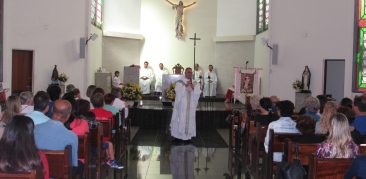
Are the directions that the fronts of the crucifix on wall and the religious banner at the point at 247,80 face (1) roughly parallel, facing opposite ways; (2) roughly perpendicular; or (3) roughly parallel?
roughly parallel

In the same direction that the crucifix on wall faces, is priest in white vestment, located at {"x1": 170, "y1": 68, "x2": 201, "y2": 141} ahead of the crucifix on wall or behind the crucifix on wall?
ahead

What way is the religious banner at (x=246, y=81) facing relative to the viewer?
toward the camera

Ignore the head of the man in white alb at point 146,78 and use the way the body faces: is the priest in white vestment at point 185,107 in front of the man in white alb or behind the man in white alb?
in front

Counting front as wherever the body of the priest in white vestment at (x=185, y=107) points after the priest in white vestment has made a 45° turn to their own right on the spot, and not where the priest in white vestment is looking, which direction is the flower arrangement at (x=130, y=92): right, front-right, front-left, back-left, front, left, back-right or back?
right

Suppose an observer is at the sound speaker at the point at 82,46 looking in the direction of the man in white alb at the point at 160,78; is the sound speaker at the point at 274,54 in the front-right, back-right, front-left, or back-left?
front-right

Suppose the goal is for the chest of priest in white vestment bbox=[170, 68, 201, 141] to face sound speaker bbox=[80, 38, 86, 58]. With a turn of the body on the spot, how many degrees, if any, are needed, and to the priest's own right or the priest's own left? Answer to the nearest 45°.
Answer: approximately 135° to the priest's own right

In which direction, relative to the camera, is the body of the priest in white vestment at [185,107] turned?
toward the camera

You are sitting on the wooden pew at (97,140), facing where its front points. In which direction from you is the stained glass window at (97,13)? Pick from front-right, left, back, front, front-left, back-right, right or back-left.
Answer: front

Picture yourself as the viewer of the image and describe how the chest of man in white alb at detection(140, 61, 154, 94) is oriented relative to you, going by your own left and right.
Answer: facing the viewer

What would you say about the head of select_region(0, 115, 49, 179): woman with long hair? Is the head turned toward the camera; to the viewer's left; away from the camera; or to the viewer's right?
away from the camera

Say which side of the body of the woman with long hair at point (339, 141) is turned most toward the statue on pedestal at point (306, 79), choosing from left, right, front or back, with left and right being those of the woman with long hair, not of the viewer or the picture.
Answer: front

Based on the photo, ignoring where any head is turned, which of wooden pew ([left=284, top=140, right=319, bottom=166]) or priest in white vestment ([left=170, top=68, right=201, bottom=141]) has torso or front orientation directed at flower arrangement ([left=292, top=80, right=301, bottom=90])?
the wooden pew

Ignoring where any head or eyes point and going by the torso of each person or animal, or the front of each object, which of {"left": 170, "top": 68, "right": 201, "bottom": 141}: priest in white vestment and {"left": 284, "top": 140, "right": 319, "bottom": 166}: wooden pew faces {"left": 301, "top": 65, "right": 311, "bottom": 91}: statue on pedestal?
the wooden pew

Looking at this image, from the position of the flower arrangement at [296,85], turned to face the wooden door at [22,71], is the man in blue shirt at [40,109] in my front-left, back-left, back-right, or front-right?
front-left

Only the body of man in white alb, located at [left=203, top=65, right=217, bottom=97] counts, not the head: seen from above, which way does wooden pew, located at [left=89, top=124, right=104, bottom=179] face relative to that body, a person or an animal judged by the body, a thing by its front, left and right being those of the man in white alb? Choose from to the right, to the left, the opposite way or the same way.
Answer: the opposite way

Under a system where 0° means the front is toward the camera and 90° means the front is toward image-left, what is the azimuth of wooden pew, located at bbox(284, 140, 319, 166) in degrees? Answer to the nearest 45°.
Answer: approximately 180°

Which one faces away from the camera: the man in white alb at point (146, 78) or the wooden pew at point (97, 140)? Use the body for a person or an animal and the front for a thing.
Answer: the wooden pew

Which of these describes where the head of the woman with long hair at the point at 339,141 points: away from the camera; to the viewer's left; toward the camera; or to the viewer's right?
away from the camera
